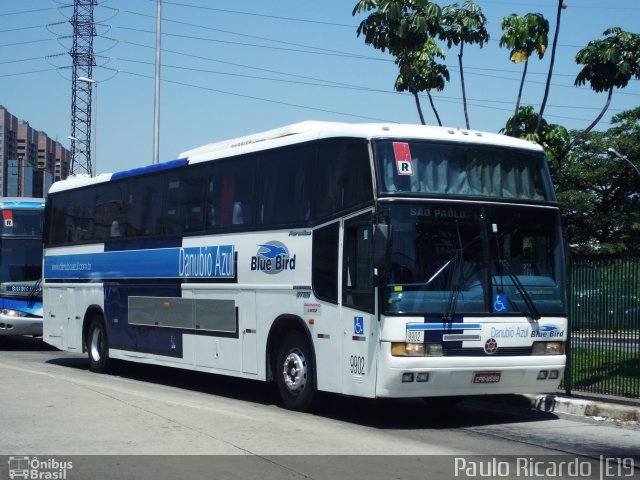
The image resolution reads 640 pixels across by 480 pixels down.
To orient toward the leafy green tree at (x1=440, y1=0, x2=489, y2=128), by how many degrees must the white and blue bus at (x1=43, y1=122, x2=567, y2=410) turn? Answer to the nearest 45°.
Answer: approximately 135° to its left

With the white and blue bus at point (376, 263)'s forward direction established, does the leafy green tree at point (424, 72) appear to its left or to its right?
on its left

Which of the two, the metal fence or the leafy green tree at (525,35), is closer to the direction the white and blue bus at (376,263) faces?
the metal fence

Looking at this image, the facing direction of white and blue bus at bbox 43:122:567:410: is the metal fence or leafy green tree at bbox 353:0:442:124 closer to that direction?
the metal fence

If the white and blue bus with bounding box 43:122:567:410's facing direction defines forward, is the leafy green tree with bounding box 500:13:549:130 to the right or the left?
on its left

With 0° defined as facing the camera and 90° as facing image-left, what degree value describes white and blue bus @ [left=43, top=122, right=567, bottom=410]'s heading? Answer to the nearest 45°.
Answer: approximately 315°

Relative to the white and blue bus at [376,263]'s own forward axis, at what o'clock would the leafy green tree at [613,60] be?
The leafy green tree is roughly at 9 o'clock from the white and blue bus.

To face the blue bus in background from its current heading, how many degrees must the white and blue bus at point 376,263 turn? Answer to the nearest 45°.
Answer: approximately 180°

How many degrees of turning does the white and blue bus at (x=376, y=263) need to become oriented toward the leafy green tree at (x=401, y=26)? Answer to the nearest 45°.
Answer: approximately 135° to its left
